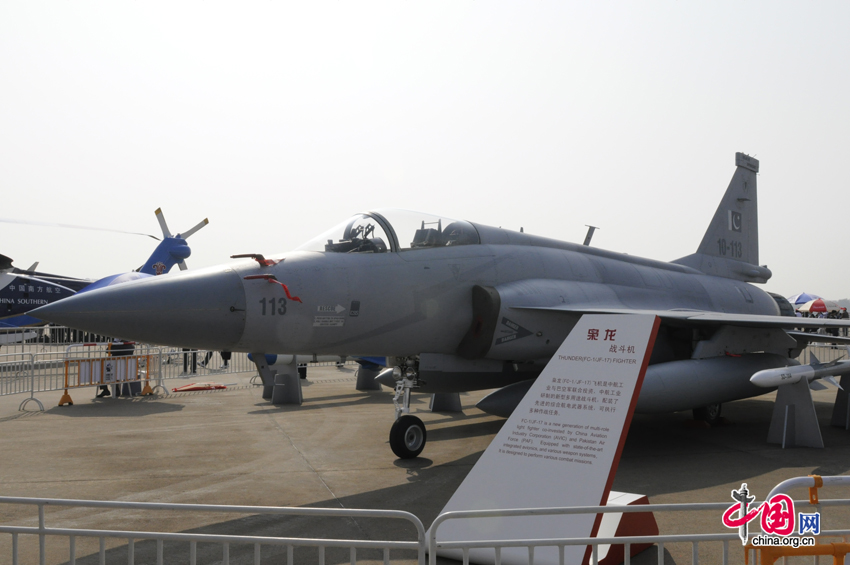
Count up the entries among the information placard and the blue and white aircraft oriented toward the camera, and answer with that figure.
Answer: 1

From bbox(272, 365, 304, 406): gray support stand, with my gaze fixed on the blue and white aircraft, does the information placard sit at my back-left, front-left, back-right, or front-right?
back-left

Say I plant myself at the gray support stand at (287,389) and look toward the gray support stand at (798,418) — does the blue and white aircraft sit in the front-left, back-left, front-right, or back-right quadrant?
back-left

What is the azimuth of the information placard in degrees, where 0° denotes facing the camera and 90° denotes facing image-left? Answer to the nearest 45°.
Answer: approximately 0°

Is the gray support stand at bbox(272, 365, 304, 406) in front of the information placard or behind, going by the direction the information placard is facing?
behind
